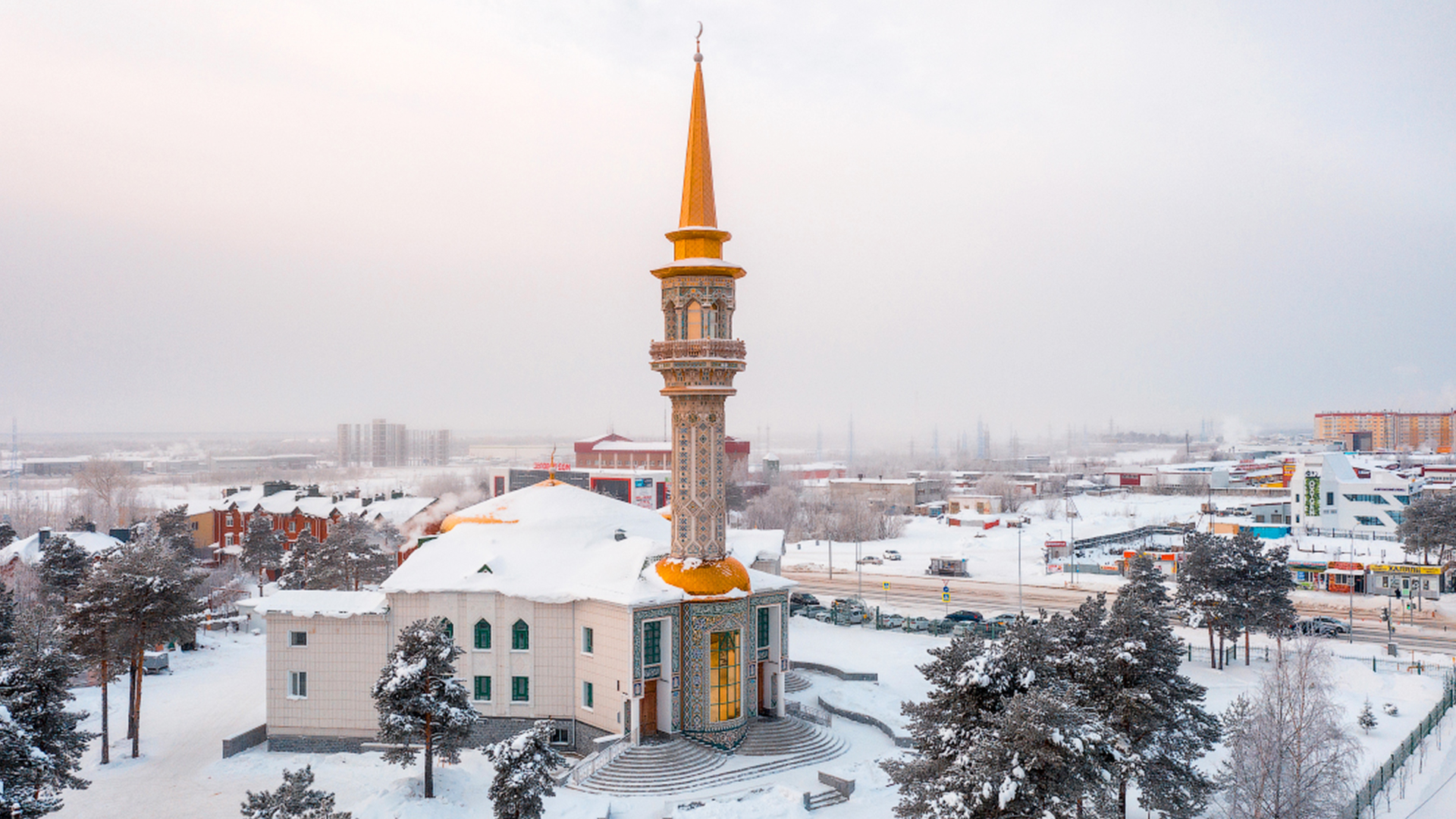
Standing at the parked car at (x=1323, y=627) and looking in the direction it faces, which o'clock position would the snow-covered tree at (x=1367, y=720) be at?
The snow-covered tree is roughly at 3 o'clock from the parked car.

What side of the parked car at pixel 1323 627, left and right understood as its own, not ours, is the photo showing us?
right

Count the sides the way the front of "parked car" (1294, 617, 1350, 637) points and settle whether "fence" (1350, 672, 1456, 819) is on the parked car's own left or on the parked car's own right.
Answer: on the parked car's own right

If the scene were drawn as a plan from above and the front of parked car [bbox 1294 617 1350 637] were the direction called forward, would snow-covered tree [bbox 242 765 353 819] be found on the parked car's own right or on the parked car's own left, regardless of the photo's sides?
on the parked car's own right

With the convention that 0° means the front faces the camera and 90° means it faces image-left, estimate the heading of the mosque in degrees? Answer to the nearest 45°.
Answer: approximately 315°

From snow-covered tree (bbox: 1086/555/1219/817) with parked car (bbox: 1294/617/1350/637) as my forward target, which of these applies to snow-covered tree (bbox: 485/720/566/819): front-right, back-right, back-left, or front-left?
back-left

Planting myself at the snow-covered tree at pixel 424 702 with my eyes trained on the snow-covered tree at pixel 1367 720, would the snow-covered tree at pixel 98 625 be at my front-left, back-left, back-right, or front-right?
back-left

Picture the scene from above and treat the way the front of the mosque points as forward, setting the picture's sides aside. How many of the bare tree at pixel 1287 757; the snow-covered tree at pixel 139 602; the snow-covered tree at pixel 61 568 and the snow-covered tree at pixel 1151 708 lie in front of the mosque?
2
